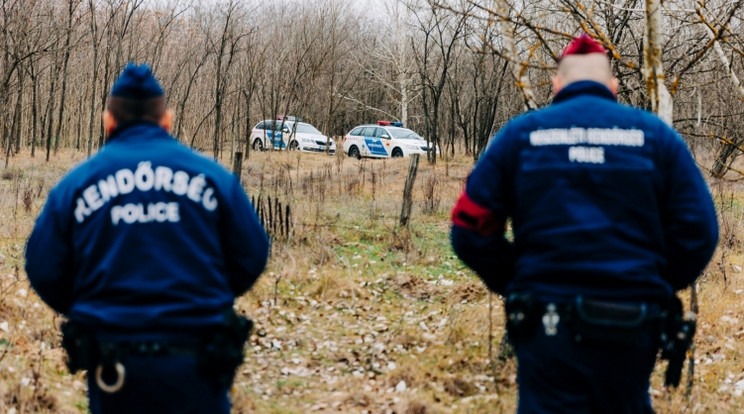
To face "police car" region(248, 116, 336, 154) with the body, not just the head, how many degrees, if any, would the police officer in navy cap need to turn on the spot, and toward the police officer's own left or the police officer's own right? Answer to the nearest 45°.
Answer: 0° — they already face it

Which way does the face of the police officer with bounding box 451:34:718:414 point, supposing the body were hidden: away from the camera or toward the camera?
away from the camera

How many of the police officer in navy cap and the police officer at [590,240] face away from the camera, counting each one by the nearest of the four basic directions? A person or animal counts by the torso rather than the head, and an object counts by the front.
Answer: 2

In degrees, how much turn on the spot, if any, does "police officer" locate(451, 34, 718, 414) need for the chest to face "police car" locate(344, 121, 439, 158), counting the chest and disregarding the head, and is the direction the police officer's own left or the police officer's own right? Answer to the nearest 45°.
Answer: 0° — they already face it

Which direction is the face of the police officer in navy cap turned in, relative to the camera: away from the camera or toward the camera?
away from the camera

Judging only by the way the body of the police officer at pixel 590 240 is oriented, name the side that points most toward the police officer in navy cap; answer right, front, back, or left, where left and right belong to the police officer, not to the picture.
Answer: left

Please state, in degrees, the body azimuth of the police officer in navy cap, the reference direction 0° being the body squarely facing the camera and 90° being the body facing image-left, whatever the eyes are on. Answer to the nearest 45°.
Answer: approximately 180°

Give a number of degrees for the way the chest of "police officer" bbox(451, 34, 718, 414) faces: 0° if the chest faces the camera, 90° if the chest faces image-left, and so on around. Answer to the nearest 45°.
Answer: approximately 180°

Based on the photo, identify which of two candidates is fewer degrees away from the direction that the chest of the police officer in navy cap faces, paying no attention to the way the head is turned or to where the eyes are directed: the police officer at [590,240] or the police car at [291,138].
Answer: the police car

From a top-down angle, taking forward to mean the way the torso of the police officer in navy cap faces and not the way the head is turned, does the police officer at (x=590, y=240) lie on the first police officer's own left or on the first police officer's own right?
on the first police officer's own right
